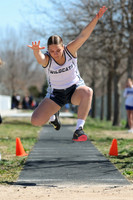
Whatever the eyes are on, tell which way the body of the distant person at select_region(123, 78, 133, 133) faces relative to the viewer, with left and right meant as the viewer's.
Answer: facing the viewer
